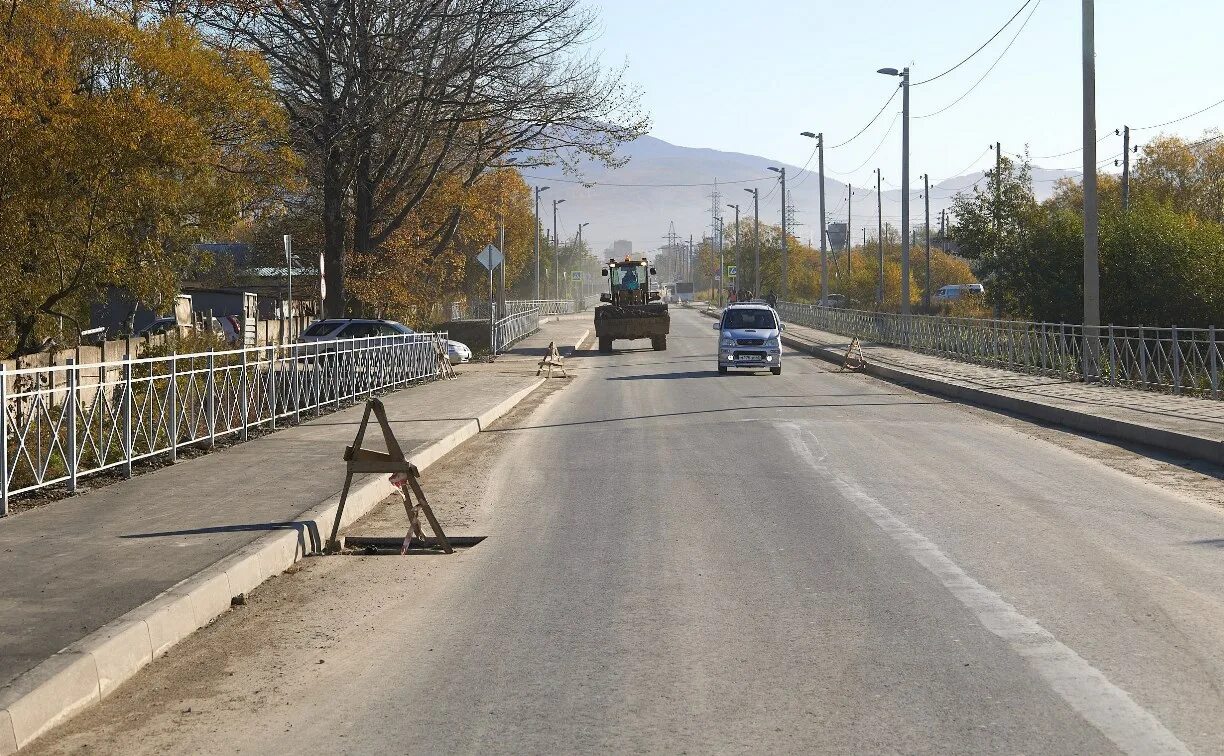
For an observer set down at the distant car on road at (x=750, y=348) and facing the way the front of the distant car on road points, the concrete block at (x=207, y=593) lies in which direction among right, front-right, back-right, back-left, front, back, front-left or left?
front

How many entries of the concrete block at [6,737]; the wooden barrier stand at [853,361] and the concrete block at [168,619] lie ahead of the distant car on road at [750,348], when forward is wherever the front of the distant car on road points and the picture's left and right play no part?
2

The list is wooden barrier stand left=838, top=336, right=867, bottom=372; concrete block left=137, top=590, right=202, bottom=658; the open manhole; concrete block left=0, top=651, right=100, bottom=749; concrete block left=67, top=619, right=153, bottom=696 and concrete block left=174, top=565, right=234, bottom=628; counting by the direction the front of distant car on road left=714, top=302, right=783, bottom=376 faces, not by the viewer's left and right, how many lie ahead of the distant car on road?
5

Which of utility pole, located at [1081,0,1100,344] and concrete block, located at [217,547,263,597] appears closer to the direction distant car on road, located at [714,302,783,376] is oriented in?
the concrete block

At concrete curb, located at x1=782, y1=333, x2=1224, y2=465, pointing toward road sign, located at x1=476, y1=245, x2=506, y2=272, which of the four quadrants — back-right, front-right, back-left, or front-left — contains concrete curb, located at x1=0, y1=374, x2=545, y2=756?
back-left

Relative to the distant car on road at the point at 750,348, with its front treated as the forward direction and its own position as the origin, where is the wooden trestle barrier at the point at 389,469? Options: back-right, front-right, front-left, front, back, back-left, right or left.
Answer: front

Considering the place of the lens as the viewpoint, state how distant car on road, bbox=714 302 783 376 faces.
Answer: facing the viewer

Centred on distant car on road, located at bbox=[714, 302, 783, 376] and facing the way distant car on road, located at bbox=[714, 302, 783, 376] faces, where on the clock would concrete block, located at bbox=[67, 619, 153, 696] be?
The concrete block is roughly at 12 o'clock from the distant car on road.

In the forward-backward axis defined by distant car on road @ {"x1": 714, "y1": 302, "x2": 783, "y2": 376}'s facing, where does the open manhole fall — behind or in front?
in front

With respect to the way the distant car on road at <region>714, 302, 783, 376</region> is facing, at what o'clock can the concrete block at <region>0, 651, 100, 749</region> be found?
The concrete block is roughly at 12 o'clock from the distant car on road.

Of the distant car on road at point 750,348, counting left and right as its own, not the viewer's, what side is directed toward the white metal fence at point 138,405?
front

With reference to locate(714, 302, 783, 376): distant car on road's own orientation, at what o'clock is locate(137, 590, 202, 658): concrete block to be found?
The concrete block is roughly at 12 o'clock from the distant car on road.

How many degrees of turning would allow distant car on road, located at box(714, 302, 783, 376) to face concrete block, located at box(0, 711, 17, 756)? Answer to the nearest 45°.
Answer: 0° — it already faces it
